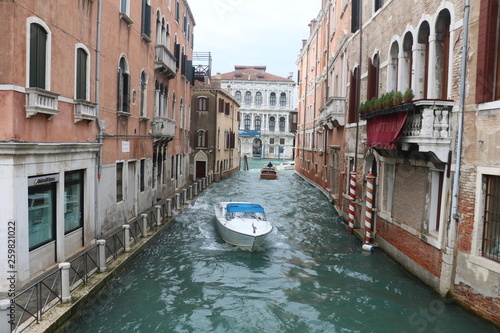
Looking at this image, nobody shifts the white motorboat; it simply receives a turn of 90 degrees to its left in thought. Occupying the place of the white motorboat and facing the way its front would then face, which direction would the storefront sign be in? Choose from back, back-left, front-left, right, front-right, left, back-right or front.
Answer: back

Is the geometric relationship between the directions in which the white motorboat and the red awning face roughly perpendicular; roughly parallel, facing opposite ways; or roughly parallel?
roughly perpendicular

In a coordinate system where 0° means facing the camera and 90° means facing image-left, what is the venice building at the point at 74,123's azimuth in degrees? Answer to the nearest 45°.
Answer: approximately 315°

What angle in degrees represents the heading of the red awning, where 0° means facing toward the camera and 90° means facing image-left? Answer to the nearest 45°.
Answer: approximately 45°

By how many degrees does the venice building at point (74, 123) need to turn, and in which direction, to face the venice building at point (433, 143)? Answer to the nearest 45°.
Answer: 0° — it already faces it
